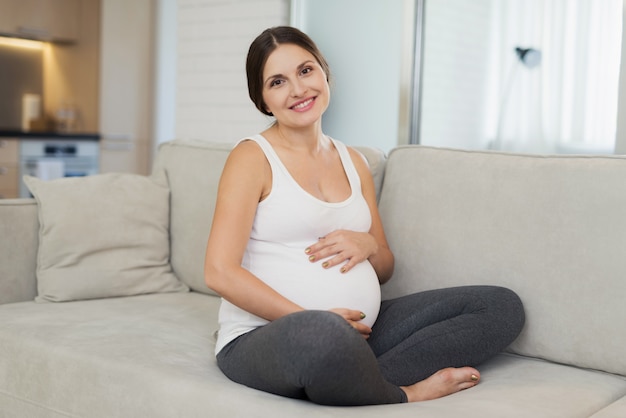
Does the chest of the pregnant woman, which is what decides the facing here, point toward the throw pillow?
no

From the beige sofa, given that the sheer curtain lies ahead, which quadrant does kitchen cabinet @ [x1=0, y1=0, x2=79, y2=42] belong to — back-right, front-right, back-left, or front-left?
front-left

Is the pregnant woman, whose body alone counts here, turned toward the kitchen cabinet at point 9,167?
no

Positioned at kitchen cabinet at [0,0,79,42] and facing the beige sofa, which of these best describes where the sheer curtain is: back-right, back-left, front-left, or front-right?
front-left

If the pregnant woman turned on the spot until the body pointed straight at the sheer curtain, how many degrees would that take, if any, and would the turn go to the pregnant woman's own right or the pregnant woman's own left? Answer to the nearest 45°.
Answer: approximately 90° to the pregnant woman's own left

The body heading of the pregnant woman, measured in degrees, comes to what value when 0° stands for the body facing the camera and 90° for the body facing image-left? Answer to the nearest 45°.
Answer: approximately 315°

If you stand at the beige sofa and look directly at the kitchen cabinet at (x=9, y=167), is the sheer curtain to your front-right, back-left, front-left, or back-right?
front-right

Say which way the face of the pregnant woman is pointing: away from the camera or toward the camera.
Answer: toward the camera

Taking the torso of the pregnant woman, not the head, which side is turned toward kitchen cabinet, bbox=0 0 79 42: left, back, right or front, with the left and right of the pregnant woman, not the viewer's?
back

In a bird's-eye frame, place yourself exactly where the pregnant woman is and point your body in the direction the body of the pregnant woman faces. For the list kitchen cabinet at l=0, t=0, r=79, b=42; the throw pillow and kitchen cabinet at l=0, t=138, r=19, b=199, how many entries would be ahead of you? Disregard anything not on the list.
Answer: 0
